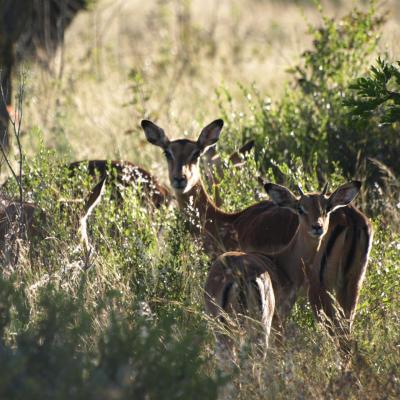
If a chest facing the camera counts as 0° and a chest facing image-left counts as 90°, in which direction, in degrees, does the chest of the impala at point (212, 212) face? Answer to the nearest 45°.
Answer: approximately 45°

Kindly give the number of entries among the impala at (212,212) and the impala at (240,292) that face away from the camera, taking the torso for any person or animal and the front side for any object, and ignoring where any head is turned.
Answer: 1

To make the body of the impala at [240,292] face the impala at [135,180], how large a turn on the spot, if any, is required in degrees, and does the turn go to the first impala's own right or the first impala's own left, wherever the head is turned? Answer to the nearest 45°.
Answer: approximately 45° to the first impala's own left

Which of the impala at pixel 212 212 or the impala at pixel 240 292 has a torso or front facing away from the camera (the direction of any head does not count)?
the impala at pixel 240 292

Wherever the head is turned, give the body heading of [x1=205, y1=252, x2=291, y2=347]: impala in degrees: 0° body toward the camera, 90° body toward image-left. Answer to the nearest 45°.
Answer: approximately 180°
